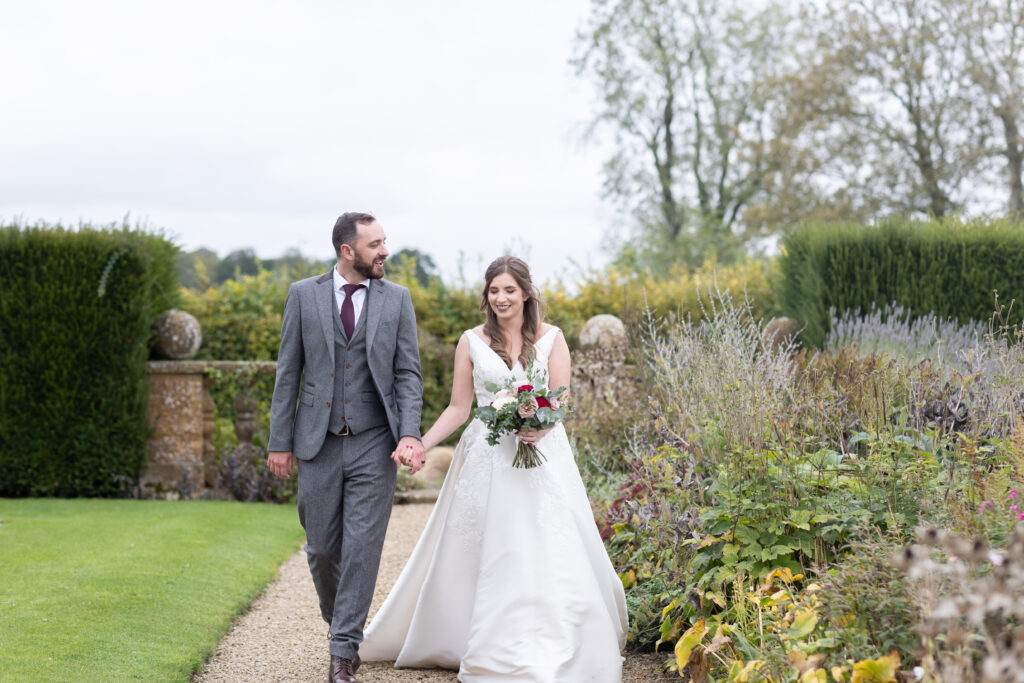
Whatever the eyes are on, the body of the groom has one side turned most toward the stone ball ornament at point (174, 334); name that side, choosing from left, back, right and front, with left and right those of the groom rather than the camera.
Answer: back

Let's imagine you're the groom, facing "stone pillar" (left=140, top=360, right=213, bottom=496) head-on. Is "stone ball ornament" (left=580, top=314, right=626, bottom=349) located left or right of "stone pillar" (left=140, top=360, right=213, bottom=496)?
right

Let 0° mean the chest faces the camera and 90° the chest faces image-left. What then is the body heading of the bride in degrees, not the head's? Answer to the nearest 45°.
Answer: approximately 0°

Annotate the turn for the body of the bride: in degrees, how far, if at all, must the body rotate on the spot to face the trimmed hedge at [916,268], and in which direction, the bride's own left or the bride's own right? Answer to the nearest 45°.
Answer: approximately 135° to the bride's own left

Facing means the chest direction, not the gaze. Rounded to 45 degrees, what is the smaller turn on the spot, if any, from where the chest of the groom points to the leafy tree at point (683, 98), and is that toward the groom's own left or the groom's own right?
approximately 135° to the groom's own left

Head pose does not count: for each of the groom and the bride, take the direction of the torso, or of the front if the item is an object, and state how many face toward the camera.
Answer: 2

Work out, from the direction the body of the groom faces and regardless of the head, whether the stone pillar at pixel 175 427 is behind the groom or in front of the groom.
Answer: behind

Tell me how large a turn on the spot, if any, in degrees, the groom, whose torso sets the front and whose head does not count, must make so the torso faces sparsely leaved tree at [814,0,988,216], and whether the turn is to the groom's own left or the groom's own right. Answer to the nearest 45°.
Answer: approximately 135° to the groom's own left

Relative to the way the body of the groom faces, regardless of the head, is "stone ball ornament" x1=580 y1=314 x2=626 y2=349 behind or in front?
behind

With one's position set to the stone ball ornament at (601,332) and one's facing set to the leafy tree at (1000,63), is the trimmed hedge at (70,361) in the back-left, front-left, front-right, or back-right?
back-left
